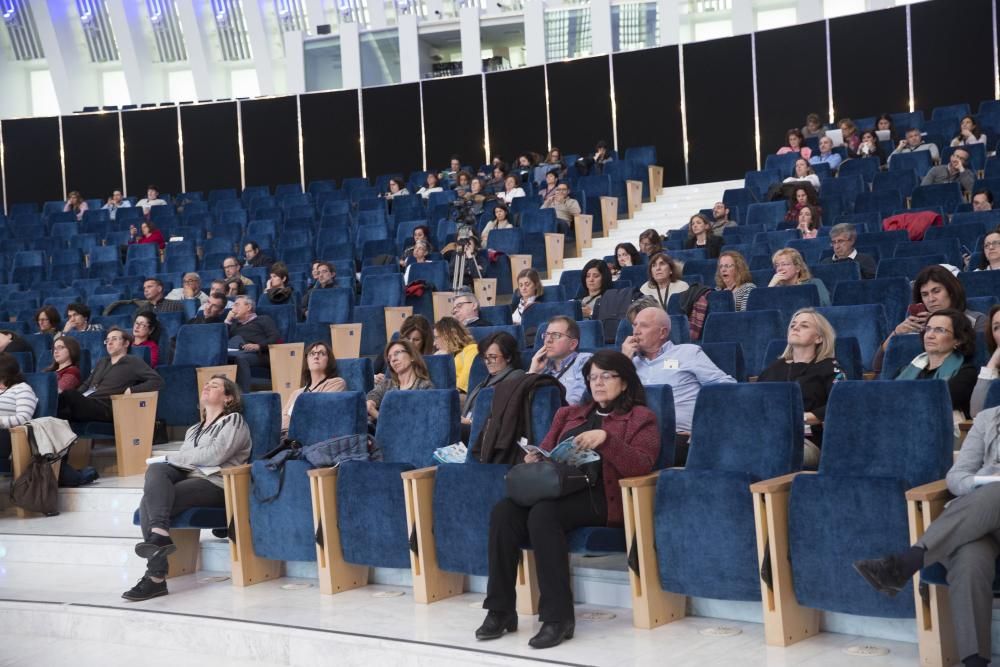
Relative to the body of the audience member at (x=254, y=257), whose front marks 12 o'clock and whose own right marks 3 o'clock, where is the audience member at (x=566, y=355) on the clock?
the audience member at (x=566, y=355) is roughly at 10 o'clock from the audience member at (x=254, y=257).

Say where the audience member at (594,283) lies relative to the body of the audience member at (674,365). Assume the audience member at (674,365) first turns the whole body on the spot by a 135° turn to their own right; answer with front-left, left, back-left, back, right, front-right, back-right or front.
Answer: front

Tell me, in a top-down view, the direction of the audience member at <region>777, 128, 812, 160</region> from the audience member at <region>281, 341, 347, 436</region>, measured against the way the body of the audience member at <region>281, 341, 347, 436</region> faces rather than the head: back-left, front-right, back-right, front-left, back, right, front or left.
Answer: back

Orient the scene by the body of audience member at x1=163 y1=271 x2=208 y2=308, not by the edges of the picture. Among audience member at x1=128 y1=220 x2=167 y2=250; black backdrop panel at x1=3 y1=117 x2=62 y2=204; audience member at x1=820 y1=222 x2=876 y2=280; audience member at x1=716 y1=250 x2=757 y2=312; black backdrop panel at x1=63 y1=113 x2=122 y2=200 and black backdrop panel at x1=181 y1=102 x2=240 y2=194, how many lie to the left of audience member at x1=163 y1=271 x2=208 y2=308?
2

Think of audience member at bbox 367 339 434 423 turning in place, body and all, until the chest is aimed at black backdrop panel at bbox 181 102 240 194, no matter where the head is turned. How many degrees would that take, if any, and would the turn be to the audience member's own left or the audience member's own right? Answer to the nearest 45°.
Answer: approximately 135° to the audience member's own right

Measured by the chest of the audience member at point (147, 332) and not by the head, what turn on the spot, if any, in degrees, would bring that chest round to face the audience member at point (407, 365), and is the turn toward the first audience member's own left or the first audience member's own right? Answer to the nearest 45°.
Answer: approximately 45° to the first audience member's own left

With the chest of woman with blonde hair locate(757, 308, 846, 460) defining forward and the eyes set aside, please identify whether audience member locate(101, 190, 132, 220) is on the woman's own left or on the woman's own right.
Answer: on the woman's own right

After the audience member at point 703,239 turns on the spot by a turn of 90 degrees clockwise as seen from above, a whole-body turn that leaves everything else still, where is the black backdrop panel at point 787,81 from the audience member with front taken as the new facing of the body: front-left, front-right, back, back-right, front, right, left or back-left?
front-right

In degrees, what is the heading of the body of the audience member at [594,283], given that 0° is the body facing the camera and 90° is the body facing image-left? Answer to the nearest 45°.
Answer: approximately 45°

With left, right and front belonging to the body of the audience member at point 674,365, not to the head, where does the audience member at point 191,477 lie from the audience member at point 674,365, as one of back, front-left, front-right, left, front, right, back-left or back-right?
front-right

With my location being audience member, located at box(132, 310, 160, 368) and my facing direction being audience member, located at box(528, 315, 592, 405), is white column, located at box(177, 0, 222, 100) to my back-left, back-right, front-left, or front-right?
back-left

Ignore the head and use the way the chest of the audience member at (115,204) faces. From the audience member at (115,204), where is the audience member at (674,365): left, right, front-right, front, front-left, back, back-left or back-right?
front-left

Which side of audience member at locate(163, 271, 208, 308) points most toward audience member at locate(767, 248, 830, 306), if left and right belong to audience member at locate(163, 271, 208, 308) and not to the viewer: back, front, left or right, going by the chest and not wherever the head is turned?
left

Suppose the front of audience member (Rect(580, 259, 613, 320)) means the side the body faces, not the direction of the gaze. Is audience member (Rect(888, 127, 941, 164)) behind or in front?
behind

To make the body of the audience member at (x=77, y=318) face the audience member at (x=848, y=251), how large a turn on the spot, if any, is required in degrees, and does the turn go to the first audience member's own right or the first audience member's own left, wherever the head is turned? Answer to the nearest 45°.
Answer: approximately 90° to the first audience member's own left
